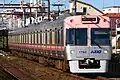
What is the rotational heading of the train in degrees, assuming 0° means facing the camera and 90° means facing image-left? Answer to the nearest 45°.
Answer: approximately 315°
